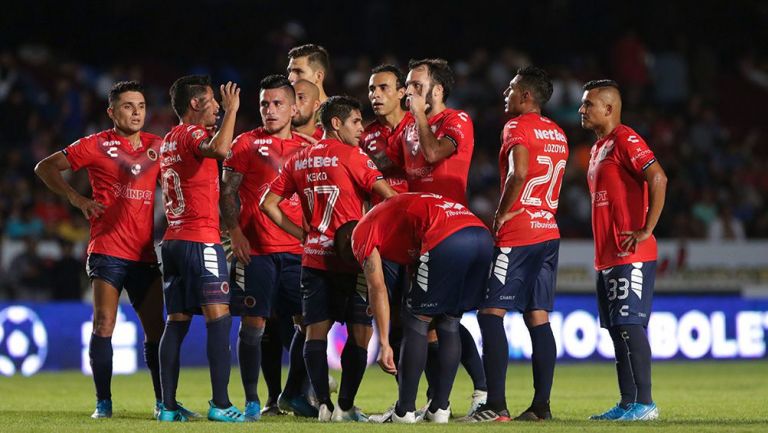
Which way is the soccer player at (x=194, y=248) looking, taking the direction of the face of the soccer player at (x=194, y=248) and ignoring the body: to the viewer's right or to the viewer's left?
to the viewer's right

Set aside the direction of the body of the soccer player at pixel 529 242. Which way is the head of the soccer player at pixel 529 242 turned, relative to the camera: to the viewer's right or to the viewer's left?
to the viewer's left

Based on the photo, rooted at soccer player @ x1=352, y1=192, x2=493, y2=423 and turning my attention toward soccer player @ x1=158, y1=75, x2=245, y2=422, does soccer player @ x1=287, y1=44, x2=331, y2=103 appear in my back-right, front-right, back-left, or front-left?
front-right

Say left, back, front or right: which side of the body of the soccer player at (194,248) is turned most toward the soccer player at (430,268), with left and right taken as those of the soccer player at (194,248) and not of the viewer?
right

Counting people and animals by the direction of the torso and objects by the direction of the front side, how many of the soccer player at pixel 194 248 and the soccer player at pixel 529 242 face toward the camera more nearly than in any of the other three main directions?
0

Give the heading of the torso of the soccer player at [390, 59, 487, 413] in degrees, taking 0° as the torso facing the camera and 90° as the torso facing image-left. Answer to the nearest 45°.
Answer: approximately 45°

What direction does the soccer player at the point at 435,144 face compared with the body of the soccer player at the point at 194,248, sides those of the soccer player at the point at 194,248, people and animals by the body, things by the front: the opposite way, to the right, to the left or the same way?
the opposite way

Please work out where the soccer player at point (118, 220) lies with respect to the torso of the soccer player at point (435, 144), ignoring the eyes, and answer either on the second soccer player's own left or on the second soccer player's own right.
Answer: on the second soccer player's own right

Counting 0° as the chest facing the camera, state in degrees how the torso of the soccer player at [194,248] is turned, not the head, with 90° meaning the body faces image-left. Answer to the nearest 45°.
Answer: approximately 225°

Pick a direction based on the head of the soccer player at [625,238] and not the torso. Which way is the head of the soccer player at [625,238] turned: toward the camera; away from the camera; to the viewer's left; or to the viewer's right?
to the viewer's left

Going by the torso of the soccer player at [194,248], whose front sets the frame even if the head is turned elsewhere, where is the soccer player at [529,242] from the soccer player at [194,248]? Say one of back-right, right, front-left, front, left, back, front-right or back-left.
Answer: front-right

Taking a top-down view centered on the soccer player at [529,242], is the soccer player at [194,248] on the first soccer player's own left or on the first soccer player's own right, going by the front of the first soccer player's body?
on the first soccer player's own left
